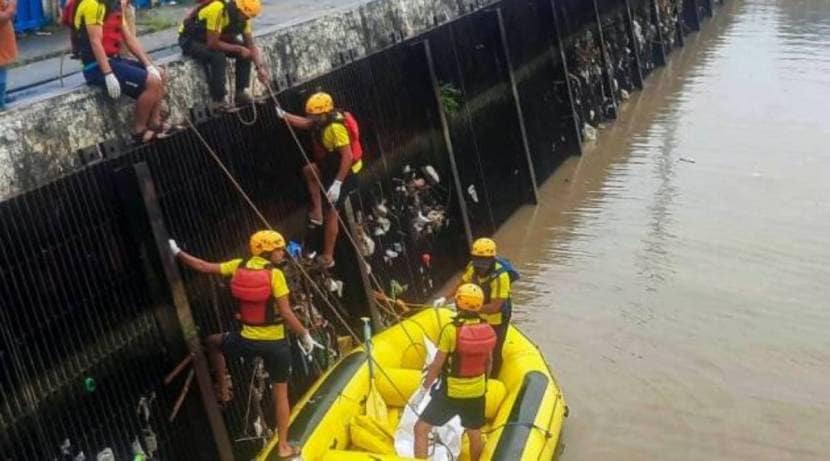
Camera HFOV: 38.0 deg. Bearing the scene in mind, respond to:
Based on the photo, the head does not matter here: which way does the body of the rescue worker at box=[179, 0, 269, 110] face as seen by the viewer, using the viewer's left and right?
facing the viewer and to the right of the viewer

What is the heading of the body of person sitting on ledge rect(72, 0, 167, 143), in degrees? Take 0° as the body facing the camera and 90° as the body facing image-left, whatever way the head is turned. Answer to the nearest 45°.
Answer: approximately 315°

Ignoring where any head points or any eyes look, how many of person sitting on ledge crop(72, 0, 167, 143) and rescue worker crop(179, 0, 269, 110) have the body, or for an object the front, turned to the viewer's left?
0

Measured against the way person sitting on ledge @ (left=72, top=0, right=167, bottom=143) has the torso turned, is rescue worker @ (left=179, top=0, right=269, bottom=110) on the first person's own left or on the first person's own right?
on the first person's own left

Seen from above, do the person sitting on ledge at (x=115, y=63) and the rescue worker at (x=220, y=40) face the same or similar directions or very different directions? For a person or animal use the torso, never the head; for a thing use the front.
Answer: same or similar directions

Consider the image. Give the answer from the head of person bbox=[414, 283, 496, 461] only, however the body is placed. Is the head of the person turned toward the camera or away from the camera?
away from the camera
